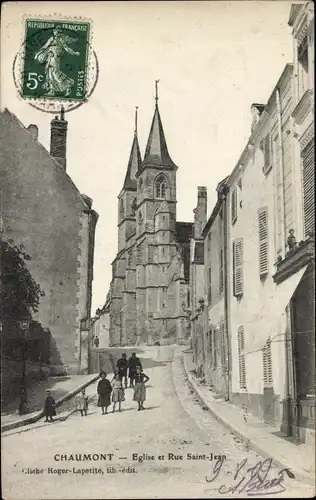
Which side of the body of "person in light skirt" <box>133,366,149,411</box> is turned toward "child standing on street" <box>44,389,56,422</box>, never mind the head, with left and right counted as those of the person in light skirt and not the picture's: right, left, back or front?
right

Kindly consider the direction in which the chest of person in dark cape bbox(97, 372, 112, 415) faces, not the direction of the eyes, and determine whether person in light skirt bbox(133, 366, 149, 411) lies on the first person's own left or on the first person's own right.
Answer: on the first person's own left

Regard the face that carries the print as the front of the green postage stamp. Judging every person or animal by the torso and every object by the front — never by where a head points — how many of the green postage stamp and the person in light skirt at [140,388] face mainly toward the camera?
2
